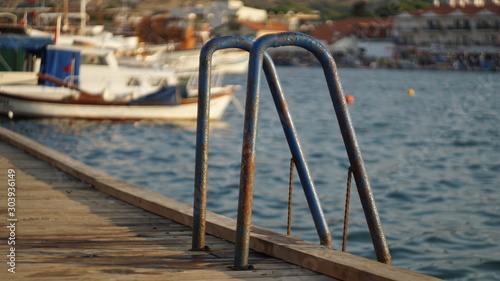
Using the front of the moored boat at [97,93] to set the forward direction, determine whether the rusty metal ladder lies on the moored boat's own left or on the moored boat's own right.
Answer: on the moored boat's own right

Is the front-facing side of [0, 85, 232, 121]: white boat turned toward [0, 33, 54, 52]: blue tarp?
no

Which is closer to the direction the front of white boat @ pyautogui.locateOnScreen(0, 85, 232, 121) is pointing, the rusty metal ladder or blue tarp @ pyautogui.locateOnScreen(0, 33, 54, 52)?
the rusty metal ladder

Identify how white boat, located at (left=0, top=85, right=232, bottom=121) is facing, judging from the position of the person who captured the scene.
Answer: facing to the right of the viewer

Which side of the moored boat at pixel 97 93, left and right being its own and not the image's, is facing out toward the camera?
right

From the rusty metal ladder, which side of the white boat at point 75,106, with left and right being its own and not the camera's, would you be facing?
right

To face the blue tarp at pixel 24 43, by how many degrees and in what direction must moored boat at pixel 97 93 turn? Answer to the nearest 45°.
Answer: approximately 135° to its left
